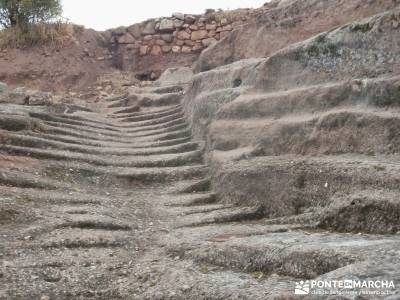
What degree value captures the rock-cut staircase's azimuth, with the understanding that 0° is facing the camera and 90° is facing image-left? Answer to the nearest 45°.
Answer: approximately 0°

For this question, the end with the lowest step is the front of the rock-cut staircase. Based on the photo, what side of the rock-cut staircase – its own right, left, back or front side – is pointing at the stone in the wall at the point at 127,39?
back

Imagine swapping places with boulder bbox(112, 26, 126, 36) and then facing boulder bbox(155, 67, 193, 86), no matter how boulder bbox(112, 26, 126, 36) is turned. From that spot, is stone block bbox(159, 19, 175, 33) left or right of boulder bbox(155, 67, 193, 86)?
left

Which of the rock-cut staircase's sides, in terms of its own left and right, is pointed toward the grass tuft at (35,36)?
back

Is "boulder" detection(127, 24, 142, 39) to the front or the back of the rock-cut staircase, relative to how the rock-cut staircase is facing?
to the back

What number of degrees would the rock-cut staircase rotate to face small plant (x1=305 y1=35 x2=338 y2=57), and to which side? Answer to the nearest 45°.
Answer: approximately 90° to its left

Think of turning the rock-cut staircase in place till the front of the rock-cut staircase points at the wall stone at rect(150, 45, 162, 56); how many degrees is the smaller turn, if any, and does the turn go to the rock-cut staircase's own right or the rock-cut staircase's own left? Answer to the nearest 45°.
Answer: approximately 180°

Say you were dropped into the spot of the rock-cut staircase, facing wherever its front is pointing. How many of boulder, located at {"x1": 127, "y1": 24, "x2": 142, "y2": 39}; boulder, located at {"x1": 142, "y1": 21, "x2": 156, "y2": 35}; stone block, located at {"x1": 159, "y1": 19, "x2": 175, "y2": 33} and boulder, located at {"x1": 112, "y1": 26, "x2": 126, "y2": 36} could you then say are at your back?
4

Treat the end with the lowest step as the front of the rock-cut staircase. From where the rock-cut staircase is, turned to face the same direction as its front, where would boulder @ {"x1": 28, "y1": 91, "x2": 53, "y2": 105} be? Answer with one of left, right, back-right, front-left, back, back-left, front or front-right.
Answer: back

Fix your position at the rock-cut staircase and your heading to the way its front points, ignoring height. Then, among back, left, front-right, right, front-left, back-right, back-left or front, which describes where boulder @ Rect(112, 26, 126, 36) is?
back

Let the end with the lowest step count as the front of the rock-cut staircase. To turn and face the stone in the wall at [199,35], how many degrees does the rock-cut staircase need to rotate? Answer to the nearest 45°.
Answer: approximately 180°

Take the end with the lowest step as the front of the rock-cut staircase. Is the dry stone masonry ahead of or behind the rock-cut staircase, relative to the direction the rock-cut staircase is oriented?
behind

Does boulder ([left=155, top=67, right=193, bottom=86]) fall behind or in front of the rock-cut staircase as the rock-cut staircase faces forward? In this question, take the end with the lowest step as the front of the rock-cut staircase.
behind

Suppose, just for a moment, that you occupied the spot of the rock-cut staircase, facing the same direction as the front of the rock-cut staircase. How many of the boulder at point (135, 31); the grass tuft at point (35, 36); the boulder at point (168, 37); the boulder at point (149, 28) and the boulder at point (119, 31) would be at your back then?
5
